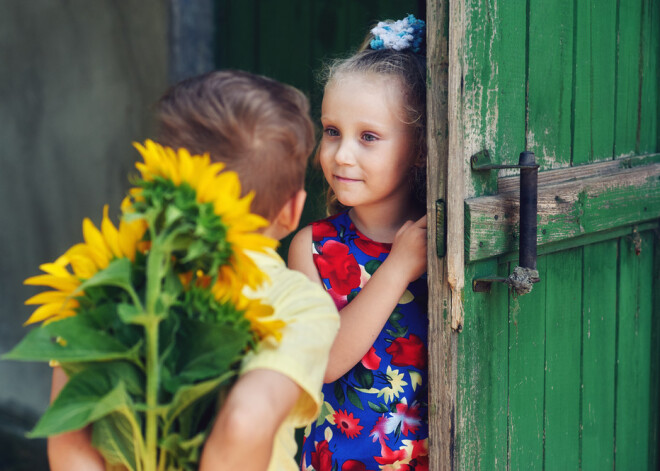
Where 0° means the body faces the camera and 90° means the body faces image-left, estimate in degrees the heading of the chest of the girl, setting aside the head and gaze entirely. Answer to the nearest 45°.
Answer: approximately 45°

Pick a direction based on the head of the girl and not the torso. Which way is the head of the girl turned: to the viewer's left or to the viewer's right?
to the viewer's left

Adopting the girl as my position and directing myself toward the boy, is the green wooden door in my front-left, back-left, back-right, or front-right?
back-left

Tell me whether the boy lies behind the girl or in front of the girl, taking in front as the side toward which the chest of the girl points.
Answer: in front

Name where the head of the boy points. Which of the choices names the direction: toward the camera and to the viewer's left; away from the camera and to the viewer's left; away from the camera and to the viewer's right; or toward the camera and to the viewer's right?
away from the camera and to the viewer's right

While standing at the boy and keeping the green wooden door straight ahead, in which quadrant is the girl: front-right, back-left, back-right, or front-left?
front-left

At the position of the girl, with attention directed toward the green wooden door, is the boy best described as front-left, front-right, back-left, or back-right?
back-right
